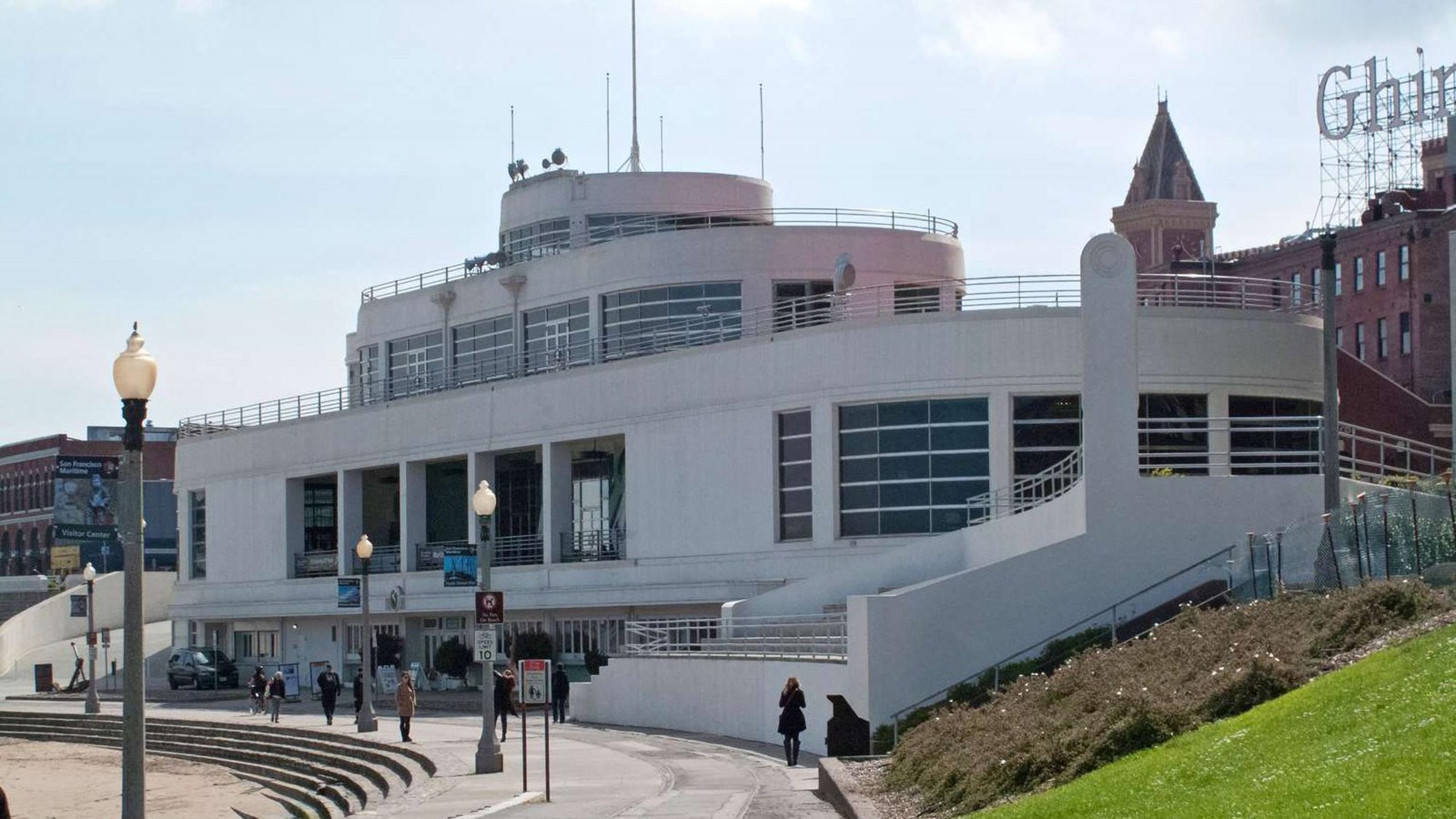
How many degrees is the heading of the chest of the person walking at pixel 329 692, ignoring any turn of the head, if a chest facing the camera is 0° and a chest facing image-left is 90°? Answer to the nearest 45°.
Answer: approximately 0°

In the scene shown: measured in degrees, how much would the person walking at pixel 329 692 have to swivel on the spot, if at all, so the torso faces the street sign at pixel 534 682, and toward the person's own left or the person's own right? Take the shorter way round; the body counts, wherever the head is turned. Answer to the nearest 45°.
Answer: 0° — they already face it

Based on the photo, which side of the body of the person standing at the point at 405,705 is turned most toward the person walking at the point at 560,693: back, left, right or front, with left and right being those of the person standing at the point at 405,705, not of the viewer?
left

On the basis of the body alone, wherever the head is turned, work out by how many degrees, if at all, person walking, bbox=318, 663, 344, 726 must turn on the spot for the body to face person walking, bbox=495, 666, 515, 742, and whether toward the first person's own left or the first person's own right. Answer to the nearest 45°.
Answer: approximately 45° to the first person's own left

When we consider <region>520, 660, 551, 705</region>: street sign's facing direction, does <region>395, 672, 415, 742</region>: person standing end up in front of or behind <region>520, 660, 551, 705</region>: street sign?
behind

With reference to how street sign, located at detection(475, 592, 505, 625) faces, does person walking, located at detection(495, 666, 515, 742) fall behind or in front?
behind

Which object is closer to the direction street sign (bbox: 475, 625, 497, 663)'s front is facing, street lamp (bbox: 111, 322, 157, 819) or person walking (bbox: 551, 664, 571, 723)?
the street lamp
